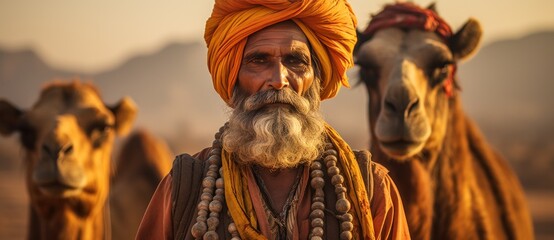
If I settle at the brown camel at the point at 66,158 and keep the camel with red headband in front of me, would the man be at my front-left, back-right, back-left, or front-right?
front-right

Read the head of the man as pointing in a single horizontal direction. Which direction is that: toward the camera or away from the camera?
toward the camera

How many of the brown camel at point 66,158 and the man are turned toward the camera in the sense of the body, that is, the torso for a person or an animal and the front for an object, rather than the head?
2

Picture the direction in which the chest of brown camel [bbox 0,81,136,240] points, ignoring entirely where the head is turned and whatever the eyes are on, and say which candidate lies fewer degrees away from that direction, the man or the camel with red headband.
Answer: the man

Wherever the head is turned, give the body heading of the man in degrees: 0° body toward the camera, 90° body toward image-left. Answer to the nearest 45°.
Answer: approximately 0°

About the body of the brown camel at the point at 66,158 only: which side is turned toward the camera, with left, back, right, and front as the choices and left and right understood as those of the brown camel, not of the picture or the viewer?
front

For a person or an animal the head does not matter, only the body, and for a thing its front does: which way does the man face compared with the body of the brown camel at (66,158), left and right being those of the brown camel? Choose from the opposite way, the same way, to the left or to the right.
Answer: the same way

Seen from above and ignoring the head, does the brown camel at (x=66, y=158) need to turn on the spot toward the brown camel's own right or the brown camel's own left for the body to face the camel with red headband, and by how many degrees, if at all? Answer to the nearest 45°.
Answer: approximately 45° to the brown camel's own left

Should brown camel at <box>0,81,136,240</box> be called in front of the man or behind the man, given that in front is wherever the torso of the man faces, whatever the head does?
behind
